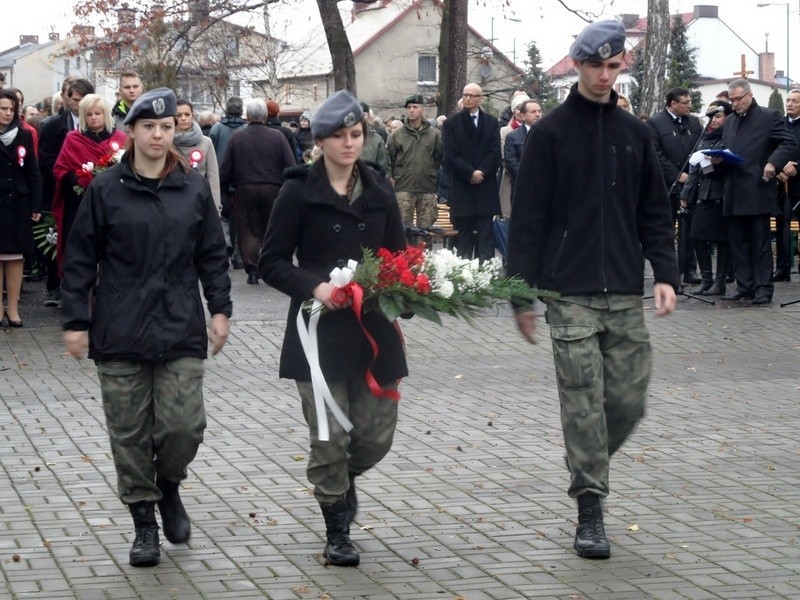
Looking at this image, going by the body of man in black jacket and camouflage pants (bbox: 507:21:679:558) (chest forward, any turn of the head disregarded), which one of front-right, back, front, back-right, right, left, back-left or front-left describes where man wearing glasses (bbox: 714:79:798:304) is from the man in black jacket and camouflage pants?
back

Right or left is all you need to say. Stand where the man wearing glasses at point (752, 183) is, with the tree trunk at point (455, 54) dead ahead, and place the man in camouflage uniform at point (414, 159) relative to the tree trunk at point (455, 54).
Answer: left

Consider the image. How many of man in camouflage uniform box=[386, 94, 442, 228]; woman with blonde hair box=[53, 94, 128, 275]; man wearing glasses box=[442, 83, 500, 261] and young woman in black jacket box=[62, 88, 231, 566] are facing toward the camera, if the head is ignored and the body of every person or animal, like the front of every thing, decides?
4

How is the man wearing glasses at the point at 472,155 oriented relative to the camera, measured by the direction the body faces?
toward the camera

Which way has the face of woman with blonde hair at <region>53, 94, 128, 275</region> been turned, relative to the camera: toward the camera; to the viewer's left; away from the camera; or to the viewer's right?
toward the camera

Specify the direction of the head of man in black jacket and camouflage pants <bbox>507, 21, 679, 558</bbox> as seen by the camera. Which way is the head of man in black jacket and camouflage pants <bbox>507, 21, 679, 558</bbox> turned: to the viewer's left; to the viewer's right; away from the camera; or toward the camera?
toward the camera

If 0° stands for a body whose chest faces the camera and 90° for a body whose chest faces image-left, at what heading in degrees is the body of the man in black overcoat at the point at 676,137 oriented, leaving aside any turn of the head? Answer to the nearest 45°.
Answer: approximately 315°

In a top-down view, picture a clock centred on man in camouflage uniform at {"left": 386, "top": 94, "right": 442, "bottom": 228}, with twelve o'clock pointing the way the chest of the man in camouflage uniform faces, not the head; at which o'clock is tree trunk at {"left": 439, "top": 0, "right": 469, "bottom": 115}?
The tree trunk is roughly at 6 o'clock from the man in camouflage uniform.

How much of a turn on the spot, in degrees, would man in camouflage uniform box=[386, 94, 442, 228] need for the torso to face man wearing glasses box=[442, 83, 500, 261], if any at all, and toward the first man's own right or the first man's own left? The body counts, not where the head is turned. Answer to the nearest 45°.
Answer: approximately 45° to the first man's own left

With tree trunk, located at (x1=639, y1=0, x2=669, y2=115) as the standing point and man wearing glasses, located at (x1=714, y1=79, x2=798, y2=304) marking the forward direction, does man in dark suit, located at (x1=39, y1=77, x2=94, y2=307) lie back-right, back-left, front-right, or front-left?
front-right

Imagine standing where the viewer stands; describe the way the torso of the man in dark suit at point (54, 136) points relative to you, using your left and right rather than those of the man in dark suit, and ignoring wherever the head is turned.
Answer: facing the viewer and to the right of the viewer

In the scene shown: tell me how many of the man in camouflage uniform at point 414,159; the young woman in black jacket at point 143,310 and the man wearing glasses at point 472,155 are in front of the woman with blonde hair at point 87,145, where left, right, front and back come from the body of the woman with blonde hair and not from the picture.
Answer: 1

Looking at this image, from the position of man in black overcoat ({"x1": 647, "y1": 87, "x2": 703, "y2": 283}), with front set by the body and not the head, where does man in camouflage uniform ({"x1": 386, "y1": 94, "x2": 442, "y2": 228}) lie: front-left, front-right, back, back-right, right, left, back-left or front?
back-right

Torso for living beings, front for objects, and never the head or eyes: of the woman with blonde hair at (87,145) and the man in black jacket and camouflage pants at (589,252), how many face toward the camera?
2

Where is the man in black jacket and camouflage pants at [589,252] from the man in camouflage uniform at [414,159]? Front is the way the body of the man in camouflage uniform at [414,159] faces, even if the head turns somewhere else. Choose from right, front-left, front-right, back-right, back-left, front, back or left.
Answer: front

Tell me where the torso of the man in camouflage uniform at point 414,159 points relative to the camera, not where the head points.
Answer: toward the camera
